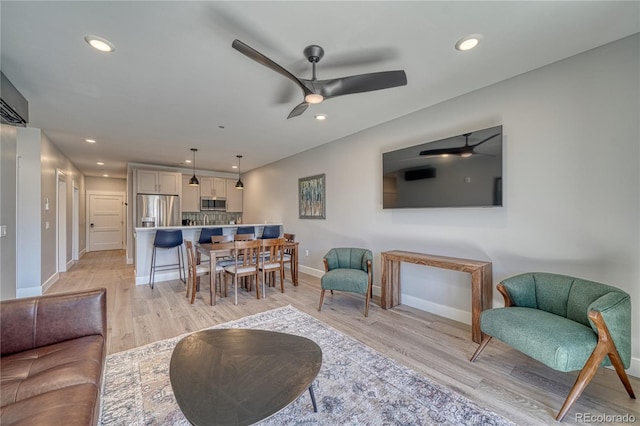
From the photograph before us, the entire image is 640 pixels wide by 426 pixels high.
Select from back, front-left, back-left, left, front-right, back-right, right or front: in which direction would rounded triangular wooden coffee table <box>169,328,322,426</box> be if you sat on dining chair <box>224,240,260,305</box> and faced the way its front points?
back-left

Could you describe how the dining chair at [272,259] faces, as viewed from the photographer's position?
facing away from the viewer and to the left of the viewer

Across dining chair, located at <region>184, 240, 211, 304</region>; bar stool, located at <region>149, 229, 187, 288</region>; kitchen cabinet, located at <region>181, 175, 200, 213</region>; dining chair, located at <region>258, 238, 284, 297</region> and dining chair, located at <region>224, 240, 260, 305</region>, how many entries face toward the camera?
1

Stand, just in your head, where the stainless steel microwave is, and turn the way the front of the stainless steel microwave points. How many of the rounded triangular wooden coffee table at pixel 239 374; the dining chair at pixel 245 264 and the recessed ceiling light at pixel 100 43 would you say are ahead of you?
3

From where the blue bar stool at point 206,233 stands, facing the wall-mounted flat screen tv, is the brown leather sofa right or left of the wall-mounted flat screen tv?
right

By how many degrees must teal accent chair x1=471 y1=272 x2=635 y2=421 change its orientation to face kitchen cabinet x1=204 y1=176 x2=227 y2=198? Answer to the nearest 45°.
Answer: approximately 45° to its right

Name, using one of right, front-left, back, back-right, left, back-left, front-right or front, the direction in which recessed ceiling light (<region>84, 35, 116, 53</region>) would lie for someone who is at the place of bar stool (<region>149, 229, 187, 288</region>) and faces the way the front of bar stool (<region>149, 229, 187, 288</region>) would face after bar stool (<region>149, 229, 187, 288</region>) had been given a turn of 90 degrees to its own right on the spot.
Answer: right

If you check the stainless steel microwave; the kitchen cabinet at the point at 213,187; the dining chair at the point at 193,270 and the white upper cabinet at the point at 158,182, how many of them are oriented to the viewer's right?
1

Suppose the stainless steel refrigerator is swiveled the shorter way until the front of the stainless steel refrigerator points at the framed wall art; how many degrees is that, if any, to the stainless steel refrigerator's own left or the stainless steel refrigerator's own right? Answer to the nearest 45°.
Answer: approximately 45° to the stainless steel refrigerator's own left

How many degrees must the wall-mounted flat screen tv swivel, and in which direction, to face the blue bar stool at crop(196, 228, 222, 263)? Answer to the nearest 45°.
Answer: approximately 45° to its right

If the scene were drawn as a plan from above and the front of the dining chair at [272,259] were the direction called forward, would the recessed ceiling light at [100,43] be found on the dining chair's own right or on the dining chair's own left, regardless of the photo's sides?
on the dining chair's own left

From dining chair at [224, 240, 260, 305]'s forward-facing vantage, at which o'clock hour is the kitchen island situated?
The kitchen island is roughly at 12 o'clock from the dining chair.

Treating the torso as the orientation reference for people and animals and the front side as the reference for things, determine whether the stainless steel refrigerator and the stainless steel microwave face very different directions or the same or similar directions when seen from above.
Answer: same or similar directions

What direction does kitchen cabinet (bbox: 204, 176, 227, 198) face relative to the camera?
toward the camera

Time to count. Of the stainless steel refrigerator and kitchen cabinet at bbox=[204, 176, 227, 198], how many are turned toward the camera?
2

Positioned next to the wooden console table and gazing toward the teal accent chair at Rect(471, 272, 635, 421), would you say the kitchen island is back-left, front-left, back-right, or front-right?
back-right

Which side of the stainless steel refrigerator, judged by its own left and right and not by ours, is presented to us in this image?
front

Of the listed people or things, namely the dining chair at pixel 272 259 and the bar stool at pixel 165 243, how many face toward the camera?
0
